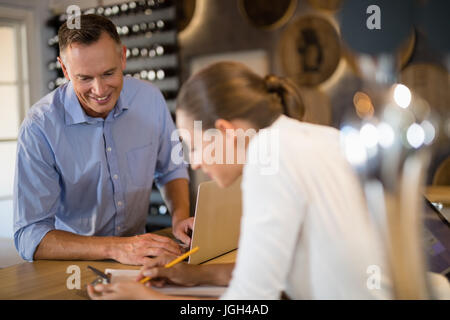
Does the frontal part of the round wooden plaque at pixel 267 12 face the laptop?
yes

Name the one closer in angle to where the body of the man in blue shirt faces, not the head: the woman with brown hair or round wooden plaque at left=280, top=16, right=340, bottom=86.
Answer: the woman with brown hair

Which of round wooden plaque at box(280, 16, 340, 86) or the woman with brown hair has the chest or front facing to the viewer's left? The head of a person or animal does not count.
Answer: the woman with brown hair

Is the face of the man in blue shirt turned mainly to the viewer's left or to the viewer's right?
to the viewer's right

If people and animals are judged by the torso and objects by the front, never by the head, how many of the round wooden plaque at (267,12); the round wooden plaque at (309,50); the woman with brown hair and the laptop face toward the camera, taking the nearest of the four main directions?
2

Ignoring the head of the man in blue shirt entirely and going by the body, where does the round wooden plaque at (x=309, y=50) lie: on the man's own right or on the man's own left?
on the man's own left

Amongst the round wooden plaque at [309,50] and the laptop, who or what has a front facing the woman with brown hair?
the round wooden plaque

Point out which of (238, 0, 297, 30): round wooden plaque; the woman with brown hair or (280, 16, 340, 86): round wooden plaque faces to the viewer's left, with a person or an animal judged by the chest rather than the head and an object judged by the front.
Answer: the woman with brown hair

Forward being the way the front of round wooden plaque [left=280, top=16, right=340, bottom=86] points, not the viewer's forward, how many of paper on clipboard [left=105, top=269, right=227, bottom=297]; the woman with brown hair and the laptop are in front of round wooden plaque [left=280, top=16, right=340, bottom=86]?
3

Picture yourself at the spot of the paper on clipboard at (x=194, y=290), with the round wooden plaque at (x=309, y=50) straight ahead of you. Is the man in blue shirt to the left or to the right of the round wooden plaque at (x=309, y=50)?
left

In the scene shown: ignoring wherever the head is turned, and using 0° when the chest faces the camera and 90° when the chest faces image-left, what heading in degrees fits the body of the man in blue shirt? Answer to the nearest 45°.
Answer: approximately 315°

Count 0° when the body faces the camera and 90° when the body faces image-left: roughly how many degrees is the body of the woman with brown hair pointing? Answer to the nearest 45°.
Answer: approximately 90°
